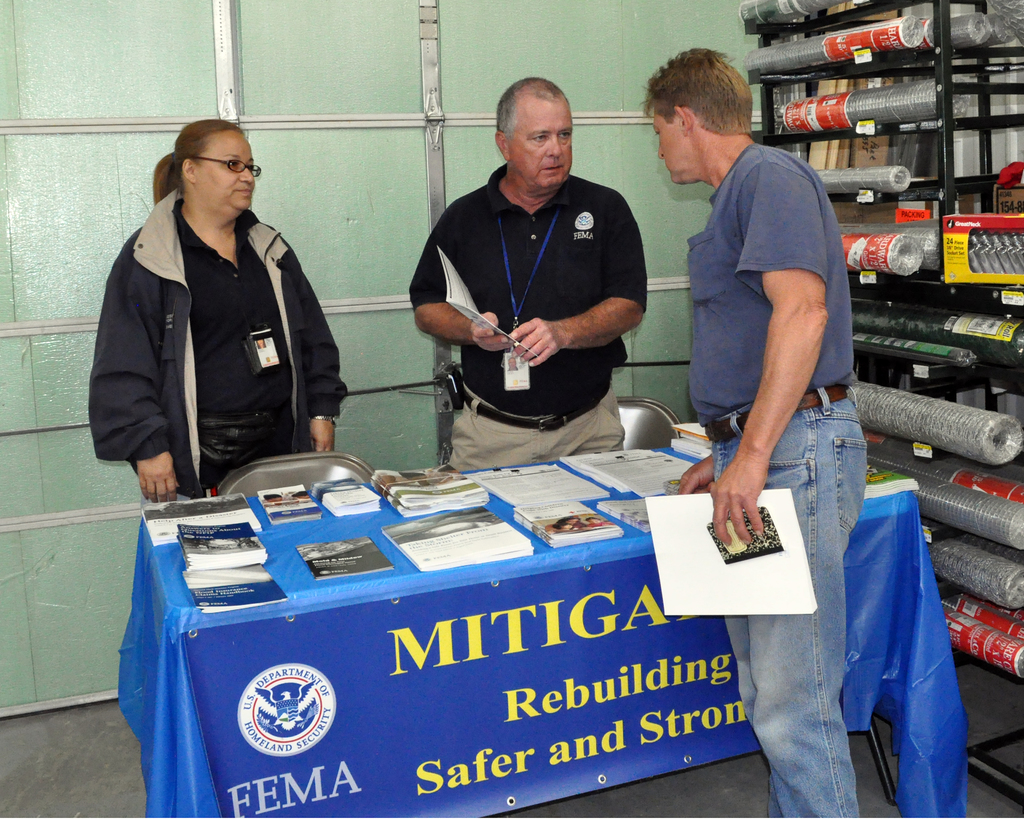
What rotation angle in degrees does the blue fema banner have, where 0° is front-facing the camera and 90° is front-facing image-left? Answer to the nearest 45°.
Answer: approximately 0°

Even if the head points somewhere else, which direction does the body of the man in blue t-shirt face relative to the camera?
to the viewer's left

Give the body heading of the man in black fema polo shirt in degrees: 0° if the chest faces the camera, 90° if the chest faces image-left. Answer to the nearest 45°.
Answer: approximately 0°

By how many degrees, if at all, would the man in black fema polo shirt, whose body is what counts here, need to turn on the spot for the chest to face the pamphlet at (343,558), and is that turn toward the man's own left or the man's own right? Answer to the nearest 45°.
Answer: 0° — they already face it

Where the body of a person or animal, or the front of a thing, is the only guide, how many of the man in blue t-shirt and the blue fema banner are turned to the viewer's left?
1

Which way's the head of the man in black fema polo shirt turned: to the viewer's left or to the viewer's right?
to the viewer's right

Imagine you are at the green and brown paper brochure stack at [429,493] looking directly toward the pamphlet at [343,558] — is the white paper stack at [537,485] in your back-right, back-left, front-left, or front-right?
back-left

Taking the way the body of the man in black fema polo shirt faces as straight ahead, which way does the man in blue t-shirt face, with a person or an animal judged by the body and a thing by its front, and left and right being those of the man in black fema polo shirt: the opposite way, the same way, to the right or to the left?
to the right
